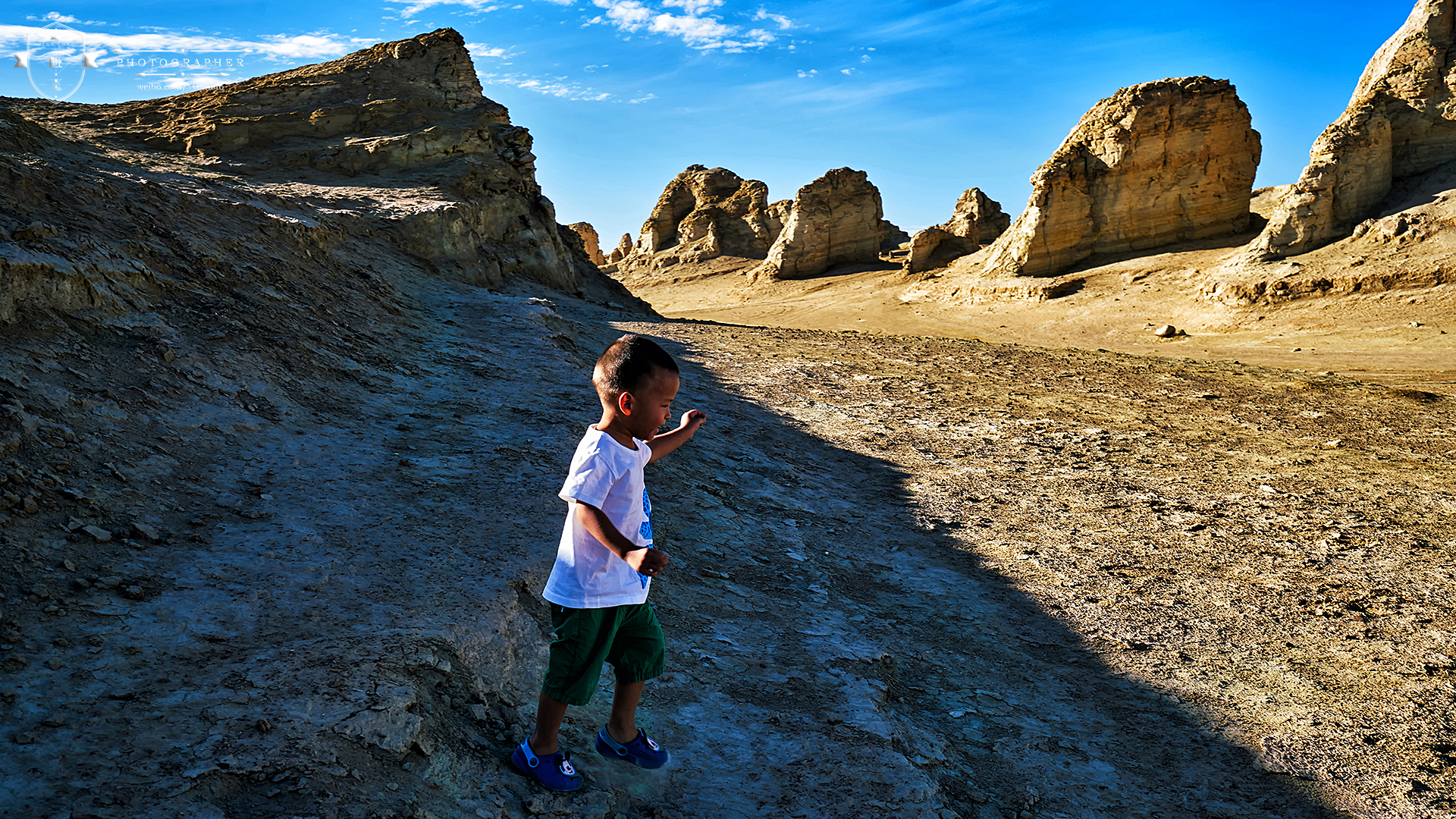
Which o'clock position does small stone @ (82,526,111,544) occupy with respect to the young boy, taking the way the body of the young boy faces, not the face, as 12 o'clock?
The small stone is roughly at 7 o'clock from the young boy.

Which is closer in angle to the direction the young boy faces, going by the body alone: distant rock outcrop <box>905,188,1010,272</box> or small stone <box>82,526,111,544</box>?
the distant rock outcrop

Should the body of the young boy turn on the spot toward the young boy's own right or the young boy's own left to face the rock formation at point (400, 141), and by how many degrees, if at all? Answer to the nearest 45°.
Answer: approximately 90° to the young boy's own left

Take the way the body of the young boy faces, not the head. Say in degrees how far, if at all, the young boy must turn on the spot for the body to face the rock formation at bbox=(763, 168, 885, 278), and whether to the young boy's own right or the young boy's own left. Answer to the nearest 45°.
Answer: approximately 90° to the young boy's own left

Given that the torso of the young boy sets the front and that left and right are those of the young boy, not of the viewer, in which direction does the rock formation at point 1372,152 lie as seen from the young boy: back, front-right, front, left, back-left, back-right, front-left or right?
front-left

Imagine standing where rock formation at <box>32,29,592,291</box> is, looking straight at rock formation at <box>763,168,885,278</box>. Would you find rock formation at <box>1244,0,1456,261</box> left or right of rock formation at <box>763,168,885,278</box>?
right

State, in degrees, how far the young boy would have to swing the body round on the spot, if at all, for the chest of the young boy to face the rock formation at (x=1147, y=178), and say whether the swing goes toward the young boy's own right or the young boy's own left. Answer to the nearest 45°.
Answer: approximately 45° to the young boy's own left

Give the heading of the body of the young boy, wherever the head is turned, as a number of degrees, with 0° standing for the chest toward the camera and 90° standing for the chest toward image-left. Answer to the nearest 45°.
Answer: approximately 270°

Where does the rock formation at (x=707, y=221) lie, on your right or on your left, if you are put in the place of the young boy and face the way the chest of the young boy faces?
on your left

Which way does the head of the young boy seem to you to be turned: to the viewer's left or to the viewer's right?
to the viewer's right

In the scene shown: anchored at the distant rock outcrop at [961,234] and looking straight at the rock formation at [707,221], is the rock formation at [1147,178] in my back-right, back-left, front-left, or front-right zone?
back-left
